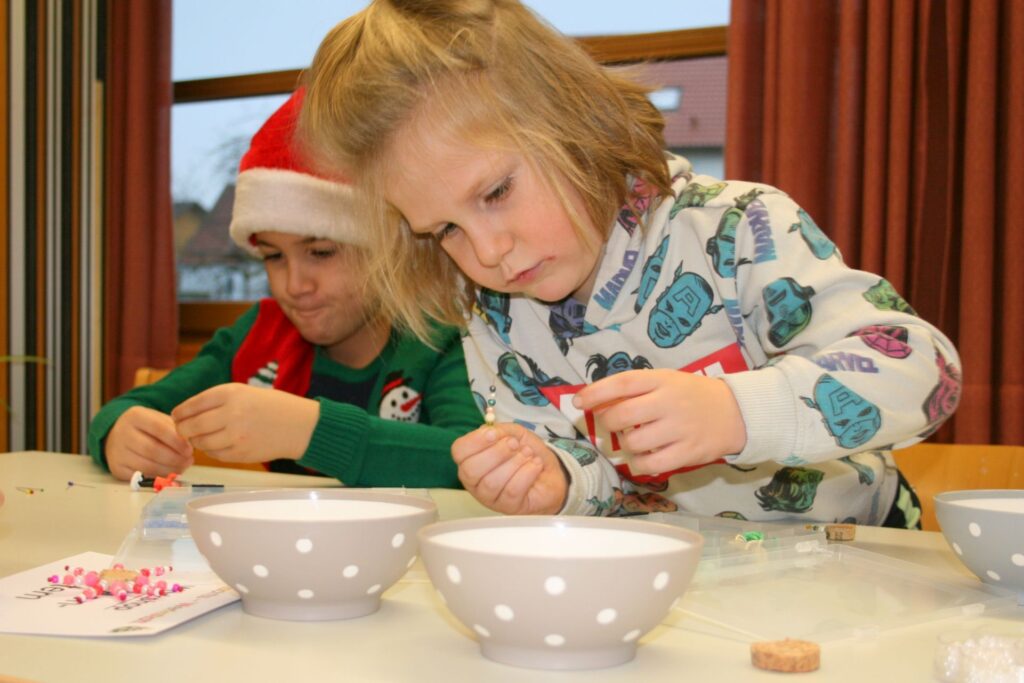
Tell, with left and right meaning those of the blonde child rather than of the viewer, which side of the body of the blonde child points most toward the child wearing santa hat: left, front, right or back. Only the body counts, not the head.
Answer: right

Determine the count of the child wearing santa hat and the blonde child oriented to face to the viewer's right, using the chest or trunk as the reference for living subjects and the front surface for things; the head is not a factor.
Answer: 0

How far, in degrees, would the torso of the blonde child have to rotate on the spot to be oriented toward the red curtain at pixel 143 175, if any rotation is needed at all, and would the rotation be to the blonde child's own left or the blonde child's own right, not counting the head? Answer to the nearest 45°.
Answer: approximately 90° to the blonde child's own right

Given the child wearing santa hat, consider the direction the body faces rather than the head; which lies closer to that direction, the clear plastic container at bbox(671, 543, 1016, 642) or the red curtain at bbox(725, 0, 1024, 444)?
the clear plastic container

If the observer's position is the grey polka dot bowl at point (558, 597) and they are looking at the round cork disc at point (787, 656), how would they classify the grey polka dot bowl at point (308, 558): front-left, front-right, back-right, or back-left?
back-left

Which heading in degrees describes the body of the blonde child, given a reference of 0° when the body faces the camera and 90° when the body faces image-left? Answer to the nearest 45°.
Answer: approximately 45°
